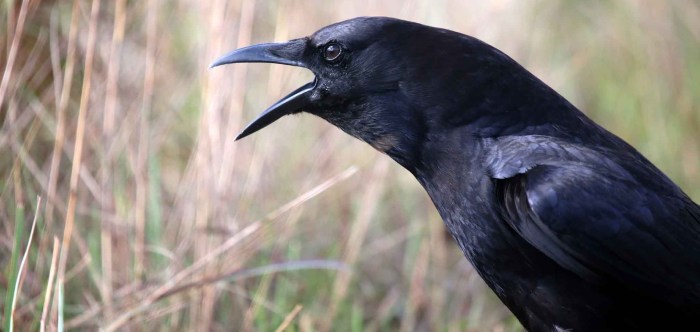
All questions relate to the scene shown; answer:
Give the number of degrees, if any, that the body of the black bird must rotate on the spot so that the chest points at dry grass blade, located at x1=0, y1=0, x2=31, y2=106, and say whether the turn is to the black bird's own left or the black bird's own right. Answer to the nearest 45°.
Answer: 0° — it already faces it

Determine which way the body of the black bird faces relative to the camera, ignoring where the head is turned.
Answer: to the viewer's left
